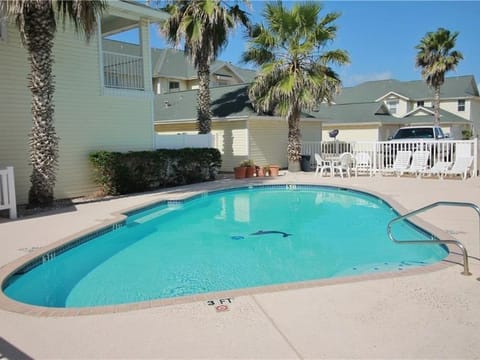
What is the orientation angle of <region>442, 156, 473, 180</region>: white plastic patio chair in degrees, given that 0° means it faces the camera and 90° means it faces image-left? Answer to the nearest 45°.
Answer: approximately 45°

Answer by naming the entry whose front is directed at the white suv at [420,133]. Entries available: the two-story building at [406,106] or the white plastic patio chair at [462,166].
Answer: the two-story building

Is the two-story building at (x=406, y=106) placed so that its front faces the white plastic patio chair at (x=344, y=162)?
yes

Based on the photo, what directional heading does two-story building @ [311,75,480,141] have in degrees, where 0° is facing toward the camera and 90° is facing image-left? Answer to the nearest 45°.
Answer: approximately 0°

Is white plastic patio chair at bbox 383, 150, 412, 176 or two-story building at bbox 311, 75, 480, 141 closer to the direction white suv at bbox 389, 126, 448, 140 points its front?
the white plastic patio chair

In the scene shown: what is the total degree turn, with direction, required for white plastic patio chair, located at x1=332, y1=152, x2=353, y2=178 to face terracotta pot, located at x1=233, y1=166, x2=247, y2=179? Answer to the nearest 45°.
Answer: approximately 45° to its right

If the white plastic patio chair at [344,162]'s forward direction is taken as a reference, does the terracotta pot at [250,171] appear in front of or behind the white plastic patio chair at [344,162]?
in front

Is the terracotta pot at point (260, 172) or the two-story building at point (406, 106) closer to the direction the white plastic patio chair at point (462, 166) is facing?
the terracotta pot

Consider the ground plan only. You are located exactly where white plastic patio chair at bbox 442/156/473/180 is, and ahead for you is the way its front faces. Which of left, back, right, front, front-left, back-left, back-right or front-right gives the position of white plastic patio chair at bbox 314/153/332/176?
front-right

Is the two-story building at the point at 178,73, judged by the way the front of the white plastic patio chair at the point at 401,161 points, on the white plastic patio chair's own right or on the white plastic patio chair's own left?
on the white plastic patio chair's own right

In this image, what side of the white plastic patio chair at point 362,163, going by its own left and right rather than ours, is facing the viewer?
front

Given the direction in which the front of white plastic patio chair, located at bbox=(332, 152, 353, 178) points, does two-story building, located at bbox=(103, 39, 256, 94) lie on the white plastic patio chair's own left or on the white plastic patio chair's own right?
on the white plastic patio chair's own right

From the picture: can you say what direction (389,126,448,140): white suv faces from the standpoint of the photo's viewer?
facing the viewer and to the left of the viewer

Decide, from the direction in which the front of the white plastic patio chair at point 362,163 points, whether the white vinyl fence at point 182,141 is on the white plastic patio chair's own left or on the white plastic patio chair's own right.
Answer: on the white plastic patio chair's own right

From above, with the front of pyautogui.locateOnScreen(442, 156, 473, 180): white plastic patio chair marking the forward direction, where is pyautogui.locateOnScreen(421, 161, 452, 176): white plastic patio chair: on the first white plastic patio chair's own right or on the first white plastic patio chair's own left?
on the first white plastic patio chair's own right

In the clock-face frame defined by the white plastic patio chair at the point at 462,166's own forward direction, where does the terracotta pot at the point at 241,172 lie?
The terracotta pot is roughly at 1 o'clock from the white plastic patio chair.
